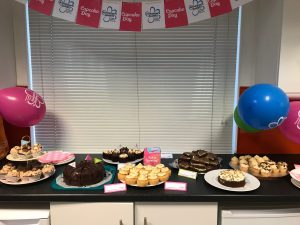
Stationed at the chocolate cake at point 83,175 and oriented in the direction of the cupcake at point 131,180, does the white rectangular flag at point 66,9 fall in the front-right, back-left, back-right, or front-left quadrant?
back-left

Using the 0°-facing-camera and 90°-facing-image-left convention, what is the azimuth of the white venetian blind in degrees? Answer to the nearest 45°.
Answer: approximately 0°

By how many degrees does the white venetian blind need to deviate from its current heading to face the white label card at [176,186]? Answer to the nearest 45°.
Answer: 0° — it already faces it

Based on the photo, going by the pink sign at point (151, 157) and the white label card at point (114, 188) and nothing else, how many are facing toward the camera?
2

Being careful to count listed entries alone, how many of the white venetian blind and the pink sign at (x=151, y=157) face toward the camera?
2

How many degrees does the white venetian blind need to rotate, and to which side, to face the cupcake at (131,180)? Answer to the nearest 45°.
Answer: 0° — it already faces it

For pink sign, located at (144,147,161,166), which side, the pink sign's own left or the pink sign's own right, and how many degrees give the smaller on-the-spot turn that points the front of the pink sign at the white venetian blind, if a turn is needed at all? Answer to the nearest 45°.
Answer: approximately 180°
